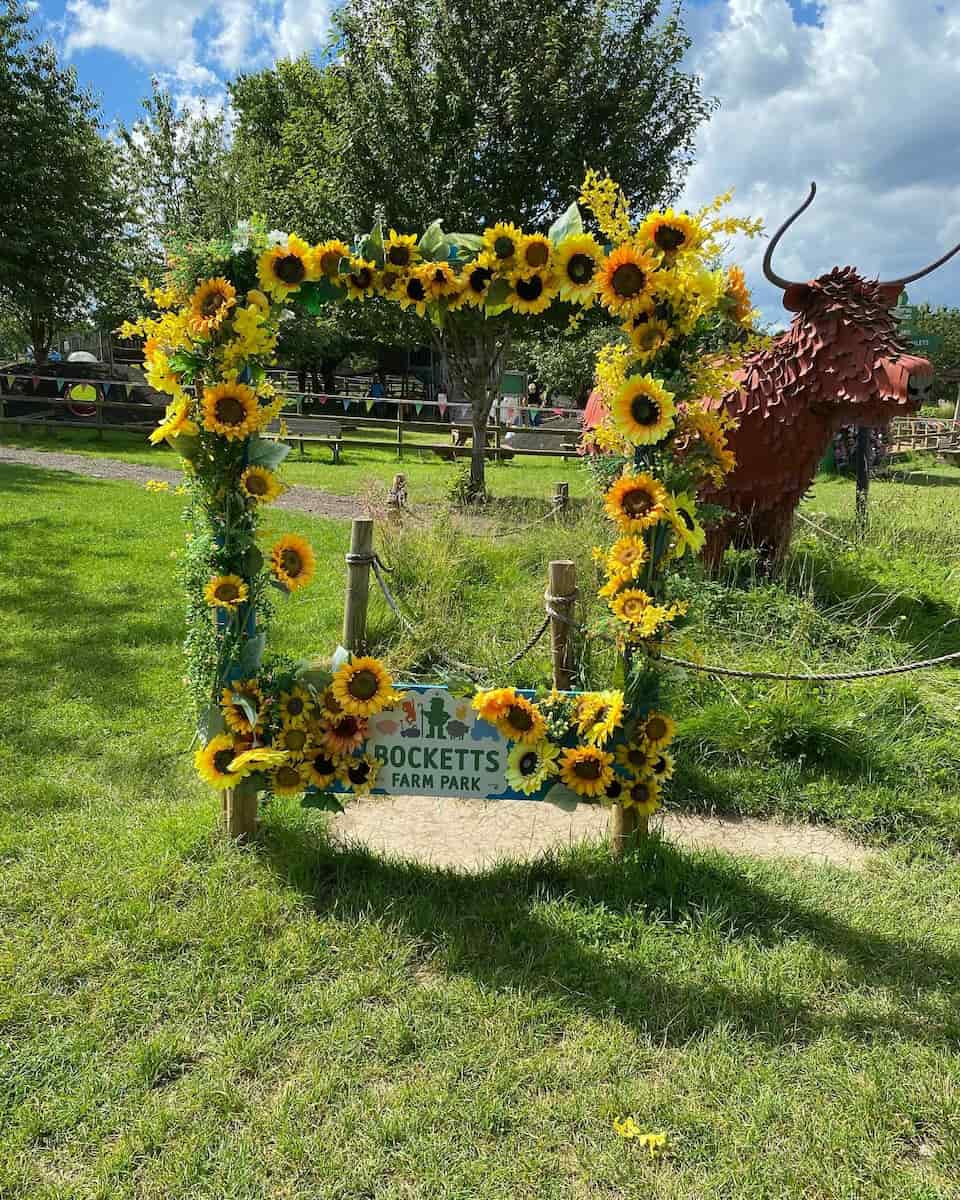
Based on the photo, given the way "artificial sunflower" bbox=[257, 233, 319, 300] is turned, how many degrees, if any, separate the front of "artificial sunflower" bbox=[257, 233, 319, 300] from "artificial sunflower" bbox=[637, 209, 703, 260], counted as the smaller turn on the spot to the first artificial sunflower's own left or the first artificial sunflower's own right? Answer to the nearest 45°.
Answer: approximately 90° to the first artificial sunflower's own left

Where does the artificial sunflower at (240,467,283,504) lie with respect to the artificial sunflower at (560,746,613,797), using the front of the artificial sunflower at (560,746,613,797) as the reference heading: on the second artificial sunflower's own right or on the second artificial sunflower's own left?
on the second artificial sunflower's own right

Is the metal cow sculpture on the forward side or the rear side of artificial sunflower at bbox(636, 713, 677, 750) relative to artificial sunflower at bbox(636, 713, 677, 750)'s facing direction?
on the rear side
